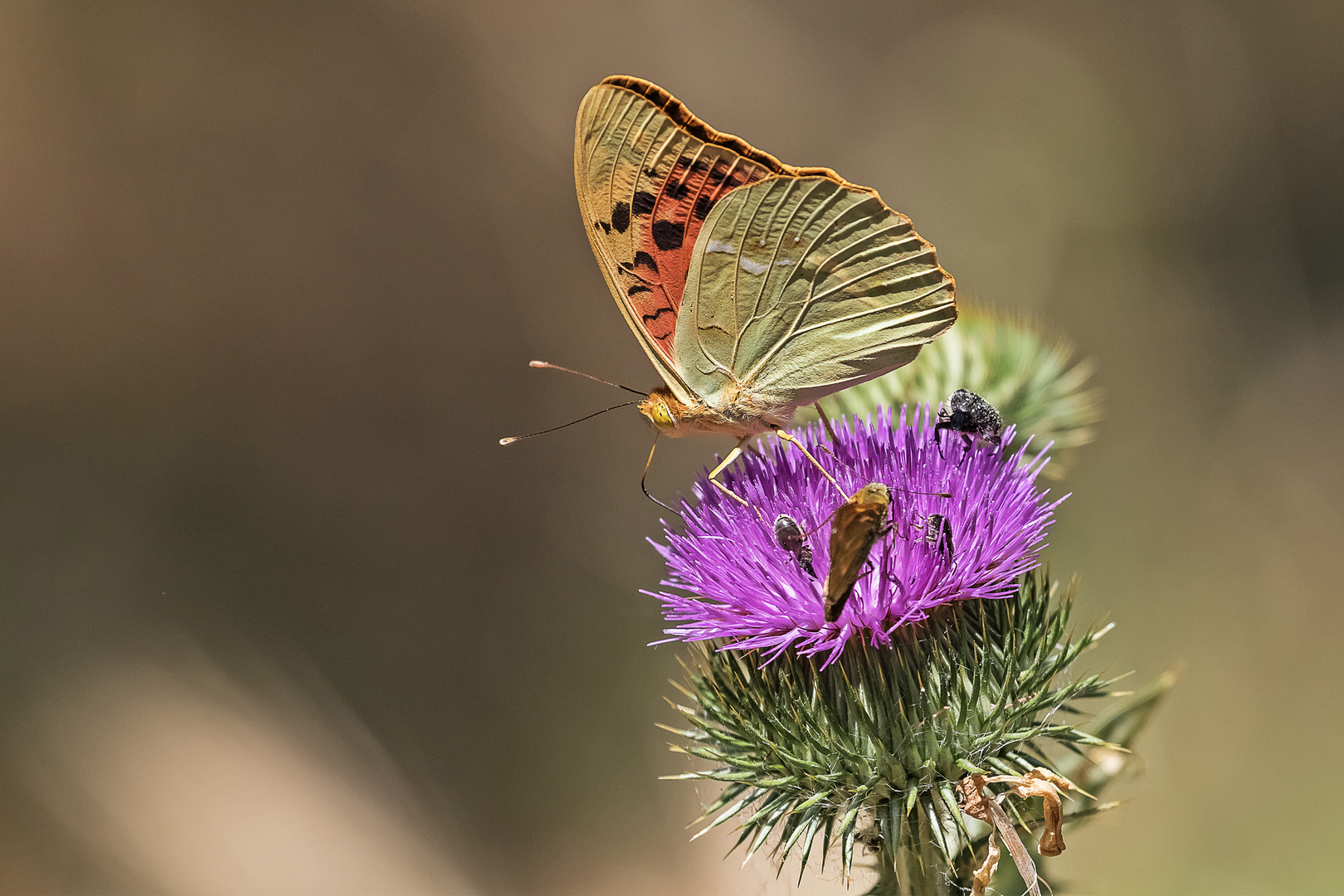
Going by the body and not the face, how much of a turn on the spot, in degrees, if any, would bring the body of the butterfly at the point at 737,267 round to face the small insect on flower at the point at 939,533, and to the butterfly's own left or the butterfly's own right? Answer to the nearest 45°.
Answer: approximately 135° to the butterfly's own left

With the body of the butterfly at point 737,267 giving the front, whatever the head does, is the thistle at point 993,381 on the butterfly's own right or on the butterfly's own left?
on the butterfly's own right

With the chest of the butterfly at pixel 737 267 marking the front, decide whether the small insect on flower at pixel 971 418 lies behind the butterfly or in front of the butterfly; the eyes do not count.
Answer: behind

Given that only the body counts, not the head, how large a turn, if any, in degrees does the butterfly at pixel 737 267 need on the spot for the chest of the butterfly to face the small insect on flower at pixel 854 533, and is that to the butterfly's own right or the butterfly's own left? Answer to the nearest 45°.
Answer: approximately 135° to the butterfly's own left

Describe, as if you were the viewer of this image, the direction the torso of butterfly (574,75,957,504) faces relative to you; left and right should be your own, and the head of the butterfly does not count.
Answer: facing to the left of the viewer
